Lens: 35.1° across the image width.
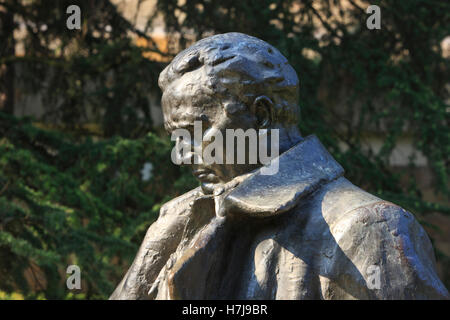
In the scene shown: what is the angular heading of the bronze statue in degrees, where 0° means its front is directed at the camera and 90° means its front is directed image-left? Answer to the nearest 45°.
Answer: approximately 45°
